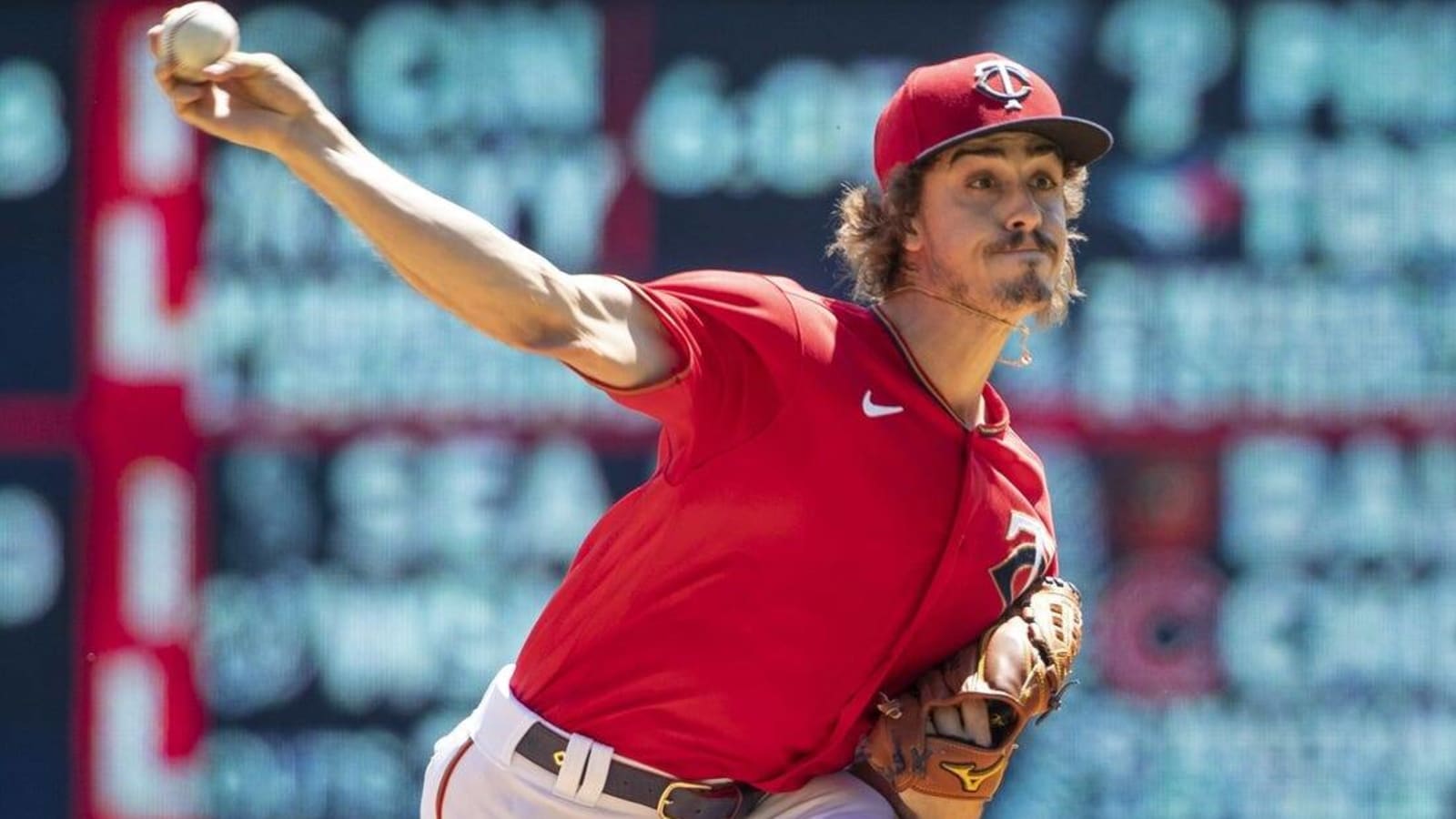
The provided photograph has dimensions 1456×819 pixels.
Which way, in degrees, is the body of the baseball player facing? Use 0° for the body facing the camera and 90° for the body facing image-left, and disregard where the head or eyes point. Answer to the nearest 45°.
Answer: approximately 315°
